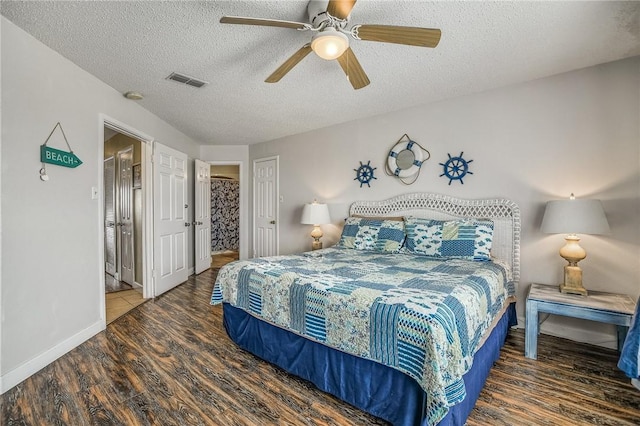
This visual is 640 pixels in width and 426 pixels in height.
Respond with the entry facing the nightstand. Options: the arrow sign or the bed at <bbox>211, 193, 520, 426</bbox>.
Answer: the arrow sign

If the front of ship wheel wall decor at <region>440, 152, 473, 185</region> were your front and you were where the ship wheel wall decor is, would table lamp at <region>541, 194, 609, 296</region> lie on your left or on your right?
on your left

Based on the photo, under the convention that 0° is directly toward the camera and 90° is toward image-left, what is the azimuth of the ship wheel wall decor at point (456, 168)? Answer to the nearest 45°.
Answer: approximately 0°

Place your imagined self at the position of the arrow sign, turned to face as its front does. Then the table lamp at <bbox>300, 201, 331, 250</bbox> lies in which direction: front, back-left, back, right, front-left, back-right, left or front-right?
front-left

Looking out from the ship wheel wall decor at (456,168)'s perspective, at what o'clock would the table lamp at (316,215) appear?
The table lamp is roughly at 3 o'clock from the ship wheel wall decor.

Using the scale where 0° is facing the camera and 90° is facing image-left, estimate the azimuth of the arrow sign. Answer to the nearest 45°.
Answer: approximately 315°

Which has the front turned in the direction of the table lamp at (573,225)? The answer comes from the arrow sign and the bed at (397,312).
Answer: the arrow sign

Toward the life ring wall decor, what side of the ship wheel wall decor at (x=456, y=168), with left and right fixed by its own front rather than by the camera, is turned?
right

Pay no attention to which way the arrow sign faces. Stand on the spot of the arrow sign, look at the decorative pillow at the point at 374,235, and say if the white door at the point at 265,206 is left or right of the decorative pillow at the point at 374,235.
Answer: left

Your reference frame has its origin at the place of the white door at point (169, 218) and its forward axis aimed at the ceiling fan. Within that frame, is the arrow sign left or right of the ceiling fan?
right

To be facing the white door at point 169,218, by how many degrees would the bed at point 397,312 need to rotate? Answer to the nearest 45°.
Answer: approximately 90° to its right

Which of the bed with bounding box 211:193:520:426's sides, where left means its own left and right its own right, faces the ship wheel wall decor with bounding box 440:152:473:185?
back
